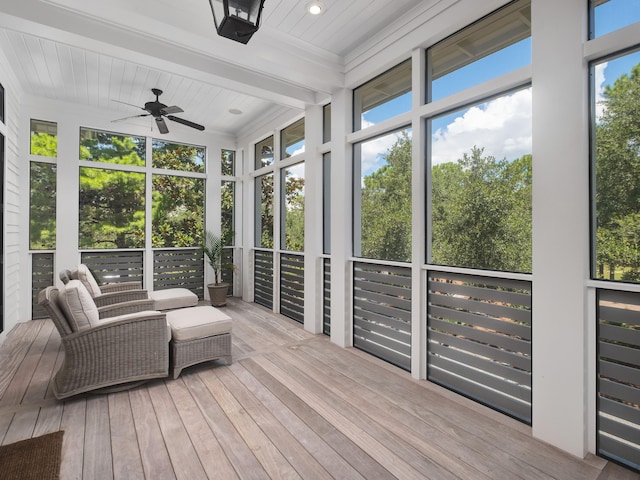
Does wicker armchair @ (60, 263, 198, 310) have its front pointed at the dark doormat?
no

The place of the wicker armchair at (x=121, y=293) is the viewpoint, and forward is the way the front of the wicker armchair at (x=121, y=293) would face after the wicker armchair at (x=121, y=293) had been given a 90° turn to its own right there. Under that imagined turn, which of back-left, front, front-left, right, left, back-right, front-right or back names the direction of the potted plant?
back-left

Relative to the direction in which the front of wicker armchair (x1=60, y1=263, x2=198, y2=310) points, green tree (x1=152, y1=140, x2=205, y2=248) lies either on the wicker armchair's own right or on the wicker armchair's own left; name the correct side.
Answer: on the wicker armchair's own left

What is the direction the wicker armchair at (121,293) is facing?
to the viewer's right

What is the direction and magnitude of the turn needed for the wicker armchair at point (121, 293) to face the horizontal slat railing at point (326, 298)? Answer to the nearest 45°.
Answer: approximately 45° to its right

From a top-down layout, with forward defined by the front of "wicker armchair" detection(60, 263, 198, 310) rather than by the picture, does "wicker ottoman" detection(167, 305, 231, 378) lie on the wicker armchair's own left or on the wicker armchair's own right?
on the wicker armchair's own right

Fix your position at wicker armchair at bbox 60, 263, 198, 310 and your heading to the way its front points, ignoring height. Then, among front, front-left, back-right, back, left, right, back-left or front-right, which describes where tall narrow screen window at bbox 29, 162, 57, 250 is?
back-left

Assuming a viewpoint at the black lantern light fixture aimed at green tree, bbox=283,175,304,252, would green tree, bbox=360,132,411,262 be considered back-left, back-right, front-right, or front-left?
front-right

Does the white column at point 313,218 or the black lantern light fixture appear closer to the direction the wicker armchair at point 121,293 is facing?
the white column

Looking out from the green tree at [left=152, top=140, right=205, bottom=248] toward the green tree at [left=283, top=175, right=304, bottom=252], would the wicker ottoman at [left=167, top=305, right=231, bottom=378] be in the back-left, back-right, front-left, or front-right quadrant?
front-right

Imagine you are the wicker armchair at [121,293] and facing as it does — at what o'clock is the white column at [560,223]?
The white column is roughly at 2 o'clock from the wicker armchair.

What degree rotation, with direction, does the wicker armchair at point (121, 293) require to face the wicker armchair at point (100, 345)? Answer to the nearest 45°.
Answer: approximately 90° to its right
